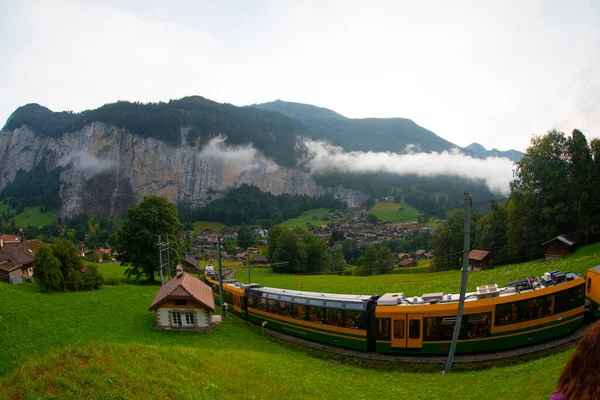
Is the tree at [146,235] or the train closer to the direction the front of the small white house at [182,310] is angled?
the train

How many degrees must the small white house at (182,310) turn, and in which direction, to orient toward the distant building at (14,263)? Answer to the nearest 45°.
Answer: approximately 135° to its right

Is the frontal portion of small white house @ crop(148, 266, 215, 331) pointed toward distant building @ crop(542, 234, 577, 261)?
no

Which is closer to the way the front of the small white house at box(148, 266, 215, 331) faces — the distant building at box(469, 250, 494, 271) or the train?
the train

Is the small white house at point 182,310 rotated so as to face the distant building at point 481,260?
no

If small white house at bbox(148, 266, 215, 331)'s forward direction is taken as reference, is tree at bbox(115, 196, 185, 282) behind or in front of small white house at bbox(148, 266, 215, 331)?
behind

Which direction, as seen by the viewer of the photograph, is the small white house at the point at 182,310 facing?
facing the viewer

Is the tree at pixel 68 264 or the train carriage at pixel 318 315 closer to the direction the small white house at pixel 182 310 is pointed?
the train carriage

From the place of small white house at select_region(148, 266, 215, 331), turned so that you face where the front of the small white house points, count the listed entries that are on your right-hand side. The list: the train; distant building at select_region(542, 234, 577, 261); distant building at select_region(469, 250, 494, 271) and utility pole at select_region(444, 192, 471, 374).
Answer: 0

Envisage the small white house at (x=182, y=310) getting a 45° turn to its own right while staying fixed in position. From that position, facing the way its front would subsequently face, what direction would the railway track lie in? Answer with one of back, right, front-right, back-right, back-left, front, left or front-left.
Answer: left

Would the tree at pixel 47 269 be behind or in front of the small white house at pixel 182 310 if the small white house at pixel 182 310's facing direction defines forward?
behind

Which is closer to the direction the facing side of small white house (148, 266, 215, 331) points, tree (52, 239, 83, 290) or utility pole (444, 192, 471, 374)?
the utility pole
